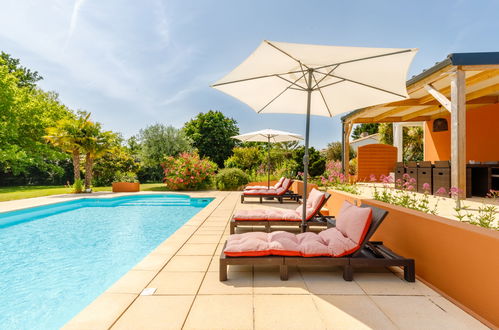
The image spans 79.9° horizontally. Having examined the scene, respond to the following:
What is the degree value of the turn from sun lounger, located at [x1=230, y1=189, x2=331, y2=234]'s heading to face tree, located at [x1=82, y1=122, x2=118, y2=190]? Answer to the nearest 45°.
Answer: approximately 45° to its right

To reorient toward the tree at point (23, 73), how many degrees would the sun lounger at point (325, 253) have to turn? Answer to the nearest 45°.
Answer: approximately 45° to its right

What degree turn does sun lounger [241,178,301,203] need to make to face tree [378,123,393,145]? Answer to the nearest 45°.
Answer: approximately 135° to its right

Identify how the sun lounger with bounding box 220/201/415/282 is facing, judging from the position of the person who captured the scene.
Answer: facing to the left of the viewer

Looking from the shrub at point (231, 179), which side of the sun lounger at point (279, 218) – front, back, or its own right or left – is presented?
right

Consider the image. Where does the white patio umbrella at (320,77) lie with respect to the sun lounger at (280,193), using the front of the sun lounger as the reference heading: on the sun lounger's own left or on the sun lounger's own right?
on the sun lounger's own left

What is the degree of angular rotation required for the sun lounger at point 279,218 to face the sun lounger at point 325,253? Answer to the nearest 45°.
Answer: approximately 90° to its left

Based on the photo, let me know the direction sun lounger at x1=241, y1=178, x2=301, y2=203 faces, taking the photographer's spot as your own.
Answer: facing to the left of the viewer

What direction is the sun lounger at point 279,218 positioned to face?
to the viewer's left
